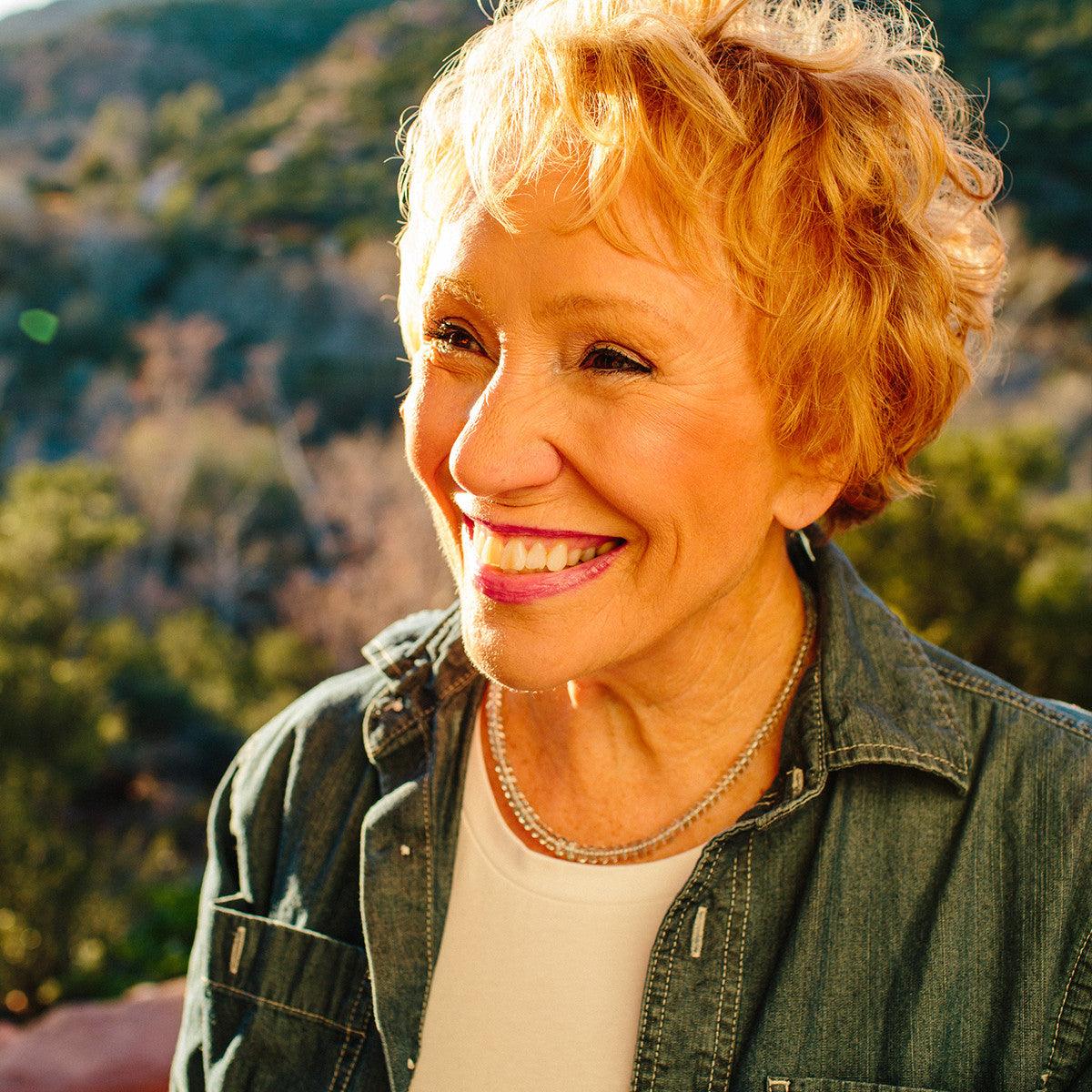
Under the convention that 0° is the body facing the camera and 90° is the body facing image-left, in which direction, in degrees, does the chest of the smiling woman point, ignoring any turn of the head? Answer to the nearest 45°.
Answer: approximately 45°

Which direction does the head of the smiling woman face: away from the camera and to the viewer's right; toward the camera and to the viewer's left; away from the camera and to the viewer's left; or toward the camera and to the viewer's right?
toward the camera and to the viewer's left

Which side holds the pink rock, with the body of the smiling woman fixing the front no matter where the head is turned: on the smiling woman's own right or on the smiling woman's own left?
on the smiling woman's own right
